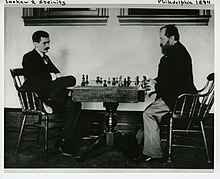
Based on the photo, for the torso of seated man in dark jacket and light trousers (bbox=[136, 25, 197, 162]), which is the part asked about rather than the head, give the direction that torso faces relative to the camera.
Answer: to the viewer's left

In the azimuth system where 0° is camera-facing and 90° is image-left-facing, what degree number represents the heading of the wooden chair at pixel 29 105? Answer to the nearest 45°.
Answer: approximately 270°

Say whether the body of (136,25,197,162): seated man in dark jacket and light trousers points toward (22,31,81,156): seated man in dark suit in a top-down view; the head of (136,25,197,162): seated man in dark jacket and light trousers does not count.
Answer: yes

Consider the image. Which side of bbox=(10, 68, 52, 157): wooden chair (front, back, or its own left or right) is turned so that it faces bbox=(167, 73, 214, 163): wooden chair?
front

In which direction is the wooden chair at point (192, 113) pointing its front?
to the viewer's left

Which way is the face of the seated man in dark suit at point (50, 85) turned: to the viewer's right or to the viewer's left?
to the viewer's right

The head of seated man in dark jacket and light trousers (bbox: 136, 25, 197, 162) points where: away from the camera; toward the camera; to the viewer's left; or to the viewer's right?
to the viewer's left

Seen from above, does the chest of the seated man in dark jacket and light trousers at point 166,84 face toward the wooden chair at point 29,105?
yes

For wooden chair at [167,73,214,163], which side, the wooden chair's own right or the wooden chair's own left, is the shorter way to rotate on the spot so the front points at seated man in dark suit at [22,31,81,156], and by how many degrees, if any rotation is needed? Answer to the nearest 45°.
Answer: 0° — it already faces them

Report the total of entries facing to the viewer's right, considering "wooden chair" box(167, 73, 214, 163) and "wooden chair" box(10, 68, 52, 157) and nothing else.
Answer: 1

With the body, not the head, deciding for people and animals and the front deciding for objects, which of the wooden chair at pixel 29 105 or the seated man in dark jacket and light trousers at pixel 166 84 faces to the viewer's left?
the seated man in dark jacket and light trousers

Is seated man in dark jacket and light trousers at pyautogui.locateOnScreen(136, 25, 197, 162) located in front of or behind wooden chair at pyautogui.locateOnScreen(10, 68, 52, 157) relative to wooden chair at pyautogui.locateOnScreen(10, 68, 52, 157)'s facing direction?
in front
